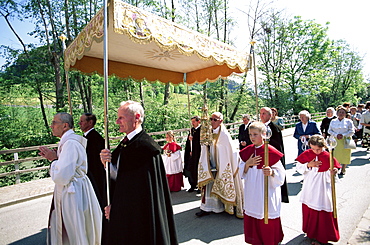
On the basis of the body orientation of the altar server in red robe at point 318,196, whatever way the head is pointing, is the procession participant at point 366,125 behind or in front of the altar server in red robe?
behind

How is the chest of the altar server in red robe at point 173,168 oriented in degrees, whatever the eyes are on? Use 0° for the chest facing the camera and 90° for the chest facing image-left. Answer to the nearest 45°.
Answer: approximately 45°

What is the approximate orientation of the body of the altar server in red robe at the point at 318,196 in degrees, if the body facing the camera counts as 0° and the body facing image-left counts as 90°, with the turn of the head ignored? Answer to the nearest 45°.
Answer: approximately 0°

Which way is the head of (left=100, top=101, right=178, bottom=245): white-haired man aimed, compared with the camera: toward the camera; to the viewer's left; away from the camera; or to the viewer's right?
to the viewer's left

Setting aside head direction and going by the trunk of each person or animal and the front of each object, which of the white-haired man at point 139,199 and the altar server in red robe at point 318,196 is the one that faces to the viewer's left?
the white-haired man

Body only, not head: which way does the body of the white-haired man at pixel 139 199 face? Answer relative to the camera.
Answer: to the viewer's left

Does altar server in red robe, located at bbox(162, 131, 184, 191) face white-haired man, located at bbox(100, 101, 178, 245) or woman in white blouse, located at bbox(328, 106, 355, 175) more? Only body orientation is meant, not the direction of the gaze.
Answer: the white-haired man

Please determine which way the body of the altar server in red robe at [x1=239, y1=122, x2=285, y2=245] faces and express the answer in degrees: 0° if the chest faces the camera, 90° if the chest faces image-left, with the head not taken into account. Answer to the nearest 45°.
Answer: approximately 45°

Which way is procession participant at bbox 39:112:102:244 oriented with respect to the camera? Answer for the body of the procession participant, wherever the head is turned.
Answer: to the viewer's left

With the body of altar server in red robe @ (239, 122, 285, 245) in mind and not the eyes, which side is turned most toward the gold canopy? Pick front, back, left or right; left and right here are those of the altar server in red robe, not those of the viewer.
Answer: right

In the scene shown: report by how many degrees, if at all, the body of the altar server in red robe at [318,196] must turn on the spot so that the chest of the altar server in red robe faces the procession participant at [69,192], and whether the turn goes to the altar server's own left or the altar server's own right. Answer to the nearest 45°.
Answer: approximately 45° to the altar server's own right
